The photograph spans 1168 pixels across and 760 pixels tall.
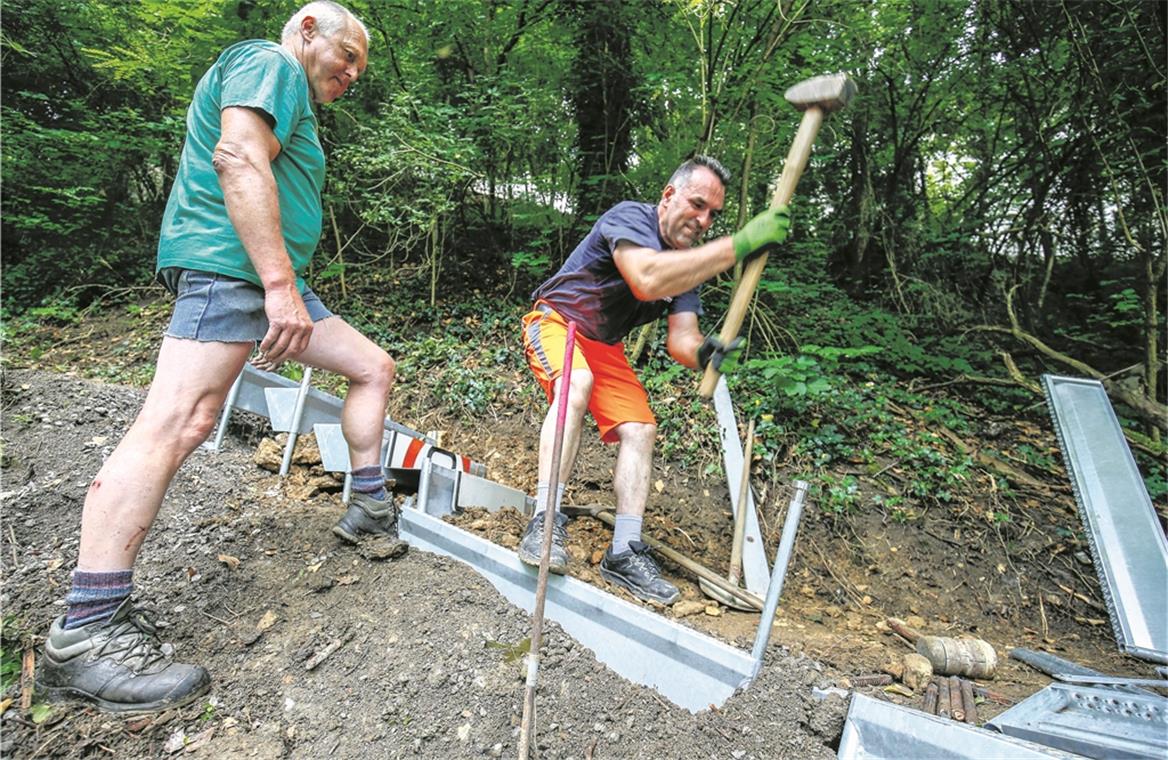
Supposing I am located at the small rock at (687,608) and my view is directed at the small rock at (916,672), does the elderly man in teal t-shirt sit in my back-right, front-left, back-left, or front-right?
back-right

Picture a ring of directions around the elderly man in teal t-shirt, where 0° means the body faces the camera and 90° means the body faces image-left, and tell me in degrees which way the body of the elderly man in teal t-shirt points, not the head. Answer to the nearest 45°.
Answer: approximately 270°

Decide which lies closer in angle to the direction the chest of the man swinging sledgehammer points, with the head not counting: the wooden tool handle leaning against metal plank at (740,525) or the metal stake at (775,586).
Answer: the metal stake

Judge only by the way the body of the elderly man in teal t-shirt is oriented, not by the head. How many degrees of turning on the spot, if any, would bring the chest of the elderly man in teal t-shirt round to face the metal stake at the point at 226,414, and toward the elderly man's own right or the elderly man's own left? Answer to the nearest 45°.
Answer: approximately 90° to the elderly man's own left
